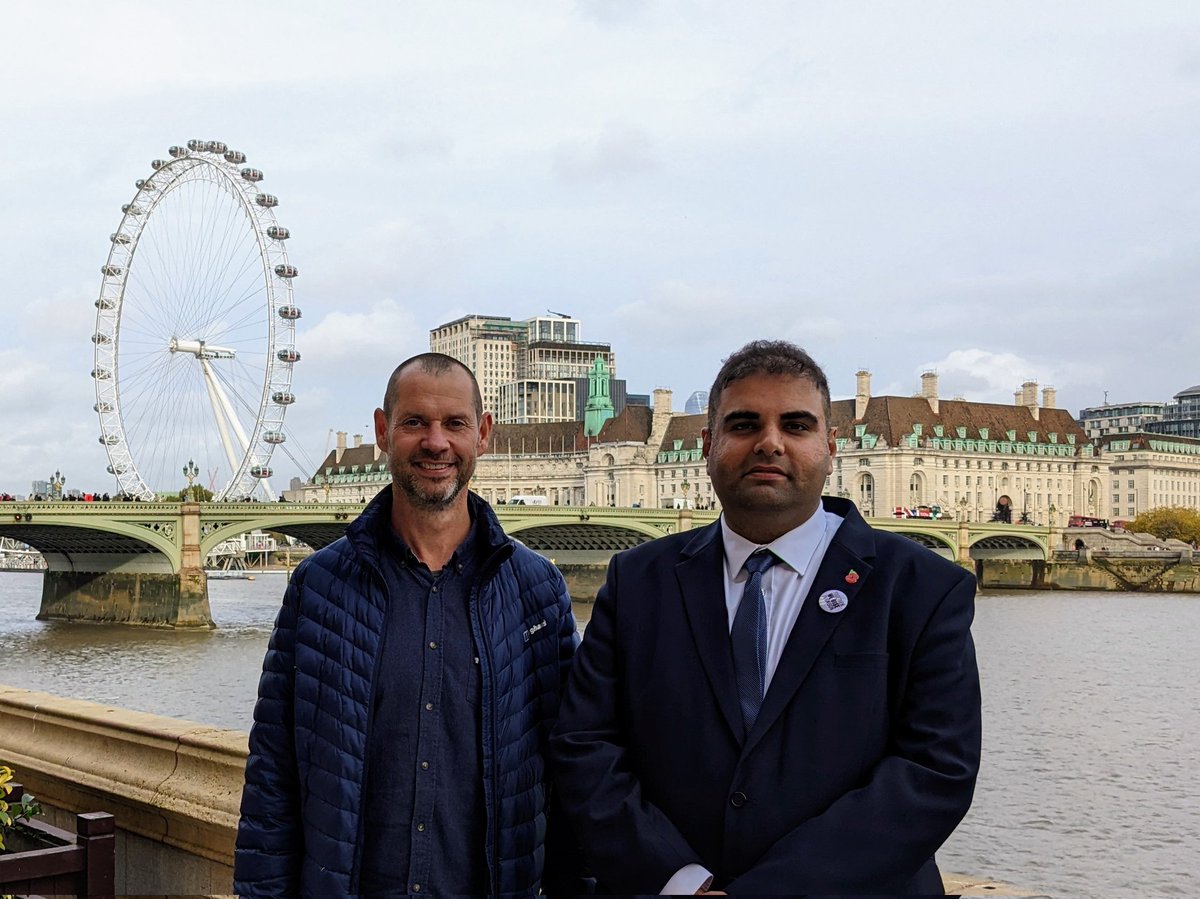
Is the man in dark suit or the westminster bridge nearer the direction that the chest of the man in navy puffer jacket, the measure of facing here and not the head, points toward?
the man in dark suit

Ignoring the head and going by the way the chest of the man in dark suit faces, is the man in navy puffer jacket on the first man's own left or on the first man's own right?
on the first man's own right

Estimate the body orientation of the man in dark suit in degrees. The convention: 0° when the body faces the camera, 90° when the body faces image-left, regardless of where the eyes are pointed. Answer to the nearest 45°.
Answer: approximately 0°

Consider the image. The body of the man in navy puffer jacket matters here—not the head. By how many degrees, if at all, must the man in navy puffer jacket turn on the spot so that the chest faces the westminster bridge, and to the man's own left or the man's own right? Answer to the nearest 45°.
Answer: approximately 180°

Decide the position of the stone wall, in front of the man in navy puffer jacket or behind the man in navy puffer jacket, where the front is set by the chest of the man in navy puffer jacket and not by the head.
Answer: behind

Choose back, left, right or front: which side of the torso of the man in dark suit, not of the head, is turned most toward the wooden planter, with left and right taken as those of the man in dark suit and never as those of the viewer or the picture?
right

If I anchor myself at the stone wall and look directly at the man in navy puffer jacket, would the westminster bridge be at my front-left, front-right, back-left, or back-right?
back-left

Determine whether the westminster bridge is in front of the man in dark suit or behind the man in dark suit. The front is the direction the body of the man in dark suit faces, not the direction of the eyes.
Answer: behind

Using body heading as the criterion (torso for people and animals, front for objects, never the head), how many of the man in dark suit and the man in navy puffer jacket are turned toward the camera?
2
